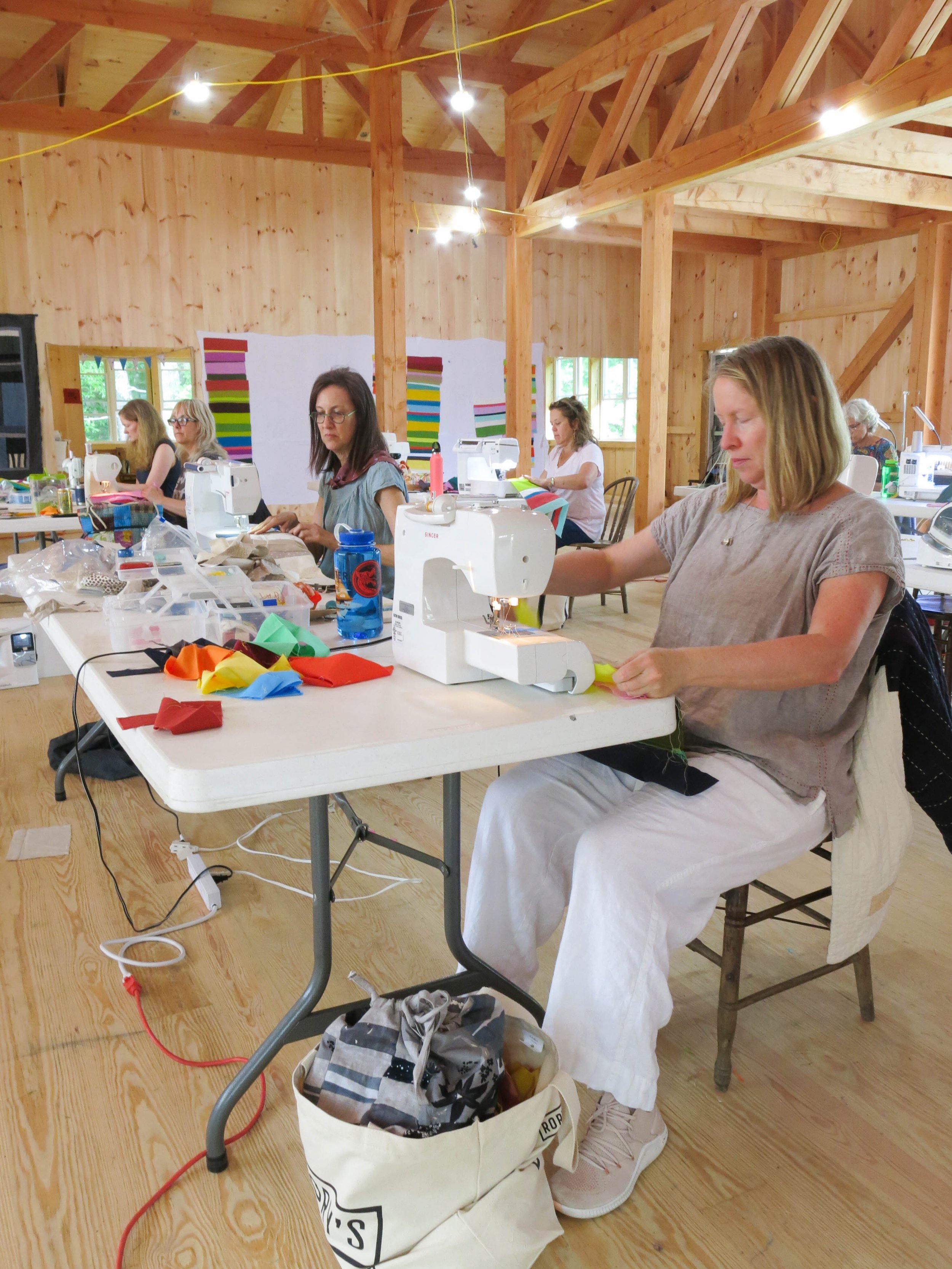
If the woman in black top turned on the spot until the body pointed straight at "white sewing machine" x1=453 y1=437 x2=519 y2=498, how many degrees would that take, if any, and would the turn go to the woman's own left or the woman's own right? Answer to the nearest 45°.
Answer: approximately 135° to the woman's own left

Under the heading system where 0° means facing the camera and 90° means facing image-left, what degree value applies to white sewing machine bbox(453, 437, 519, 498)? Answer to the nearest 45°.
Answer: approximately 225°

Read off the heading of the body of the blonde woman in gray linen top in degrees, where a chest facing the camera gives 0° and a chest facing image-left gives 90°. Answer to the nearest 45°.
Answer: approximately 45°

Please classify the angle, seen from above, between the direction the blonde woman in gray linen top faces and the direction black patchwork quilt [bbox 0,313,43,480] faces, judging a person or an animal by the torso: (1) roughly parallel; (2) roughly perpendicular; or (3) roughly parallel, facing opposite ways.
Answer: roughly perpendicular

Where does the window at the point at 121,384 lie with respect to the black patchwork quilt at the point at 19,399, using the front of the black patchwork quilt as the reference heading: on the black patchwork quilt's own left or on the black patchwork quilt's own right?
on the black patchwork quilt's own left

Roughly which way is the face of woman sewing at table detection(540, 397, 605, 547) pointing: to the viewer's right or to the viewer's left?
to the viewer's left

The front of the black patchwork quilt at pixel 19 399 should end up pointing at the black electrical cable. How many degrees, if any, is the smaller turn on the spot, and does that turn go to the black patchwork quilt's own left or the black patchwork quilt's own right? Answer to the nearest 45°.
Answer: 0° — it already faces it
